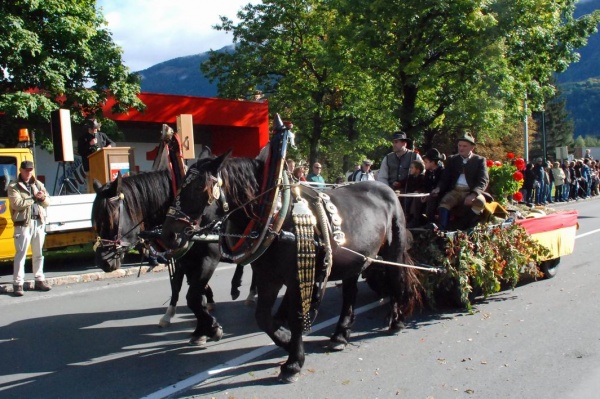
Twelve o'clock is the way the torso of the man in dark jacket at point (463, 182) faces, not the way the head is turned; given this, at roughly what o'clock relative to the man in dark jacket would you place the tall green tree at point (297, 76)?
The tall green tree is roughly at 4 o'clock from the man in dark jacket.

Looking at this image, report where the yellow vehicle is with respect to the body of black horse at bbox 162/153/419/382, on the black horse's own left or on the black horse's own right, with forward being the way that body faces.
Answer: on the black horse's own right

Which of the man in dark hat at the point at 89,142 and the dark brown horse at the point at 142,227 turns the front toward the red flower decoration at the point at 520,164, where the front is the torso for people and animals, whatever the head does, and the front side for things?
the man in dark hat

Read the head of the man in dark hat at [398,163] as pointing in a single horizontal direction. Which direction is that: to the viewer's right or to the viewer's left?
to the viewer's left

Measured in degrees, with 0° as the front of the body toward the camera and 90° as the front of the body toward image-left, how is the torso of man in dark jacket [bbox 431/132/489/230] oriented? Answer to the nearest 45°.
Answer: approximately 45°

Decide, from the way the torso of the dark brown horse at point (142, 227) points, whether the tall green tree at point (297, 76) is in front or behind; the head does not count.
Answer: behind

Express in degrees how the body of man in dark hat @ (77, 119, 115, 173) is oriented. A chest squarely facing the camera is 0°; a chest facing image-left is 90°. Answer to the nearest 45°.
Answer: approximately 315°

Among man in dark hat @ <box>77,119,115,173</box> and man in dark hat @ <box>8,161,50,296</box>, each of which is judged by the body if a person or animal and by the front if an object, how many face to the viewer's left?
0
